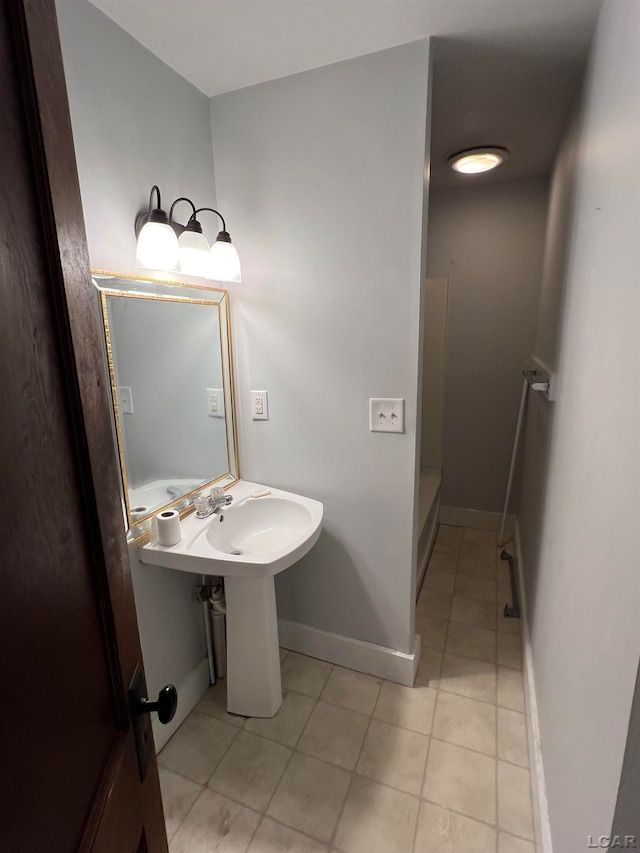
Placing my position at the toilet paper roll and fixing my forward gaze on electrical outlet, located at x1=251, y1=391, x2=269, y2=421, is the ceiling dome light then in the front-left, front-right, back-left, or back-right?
front-right

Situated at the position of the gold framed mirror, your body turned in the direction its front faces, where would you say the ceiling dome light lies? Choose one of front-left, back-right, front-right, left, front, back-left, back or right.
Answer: front-left

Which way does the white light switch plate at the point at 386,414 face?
toward the camera

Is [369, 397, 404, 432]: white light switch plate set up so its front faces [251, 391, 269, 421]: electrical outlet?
no

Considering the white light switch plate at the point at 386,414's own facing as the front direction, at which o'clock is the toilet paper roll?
The toilet paper roll is roughly at 2 o'clock from the white light switch plate.

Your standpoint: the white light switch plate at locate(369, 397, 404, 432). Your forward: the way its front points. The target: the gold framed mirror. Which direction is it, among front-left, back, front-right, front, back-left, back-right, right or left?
right

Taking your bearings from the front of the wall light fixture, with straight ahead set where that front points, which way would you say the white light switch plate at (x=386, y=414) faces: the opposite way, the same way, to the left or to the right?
to the right

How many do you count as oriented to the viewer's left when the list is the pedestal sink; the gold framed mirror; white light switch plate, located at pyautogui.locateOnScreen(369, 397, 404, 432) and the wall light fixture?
0

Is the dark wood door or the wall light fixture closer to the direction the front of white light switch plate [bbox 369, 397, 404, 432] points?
the dark wood door

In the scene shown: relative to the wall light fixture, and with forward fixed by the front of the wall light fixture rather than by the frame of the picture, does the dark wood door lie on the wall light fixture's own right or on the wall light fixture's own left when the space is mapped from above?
on the wall light fixture's own right

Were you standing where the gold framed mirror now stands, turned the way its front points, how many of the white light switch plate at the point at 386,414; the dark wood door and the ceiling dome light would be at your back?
0

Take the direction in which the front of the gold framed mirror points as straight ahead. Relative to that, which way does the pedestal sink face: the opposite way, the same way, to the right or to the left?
the same way

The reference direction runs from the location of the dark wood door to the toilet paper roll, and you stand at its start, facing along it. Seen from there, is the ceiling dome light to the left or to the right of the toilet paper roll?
right
